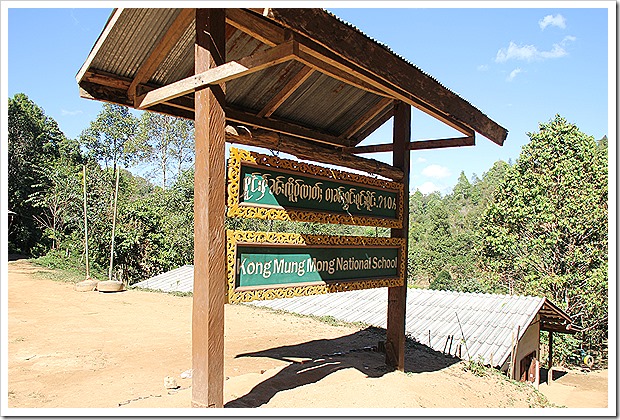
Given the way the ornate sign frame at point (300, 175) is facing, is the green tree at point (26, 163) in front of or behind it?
behind

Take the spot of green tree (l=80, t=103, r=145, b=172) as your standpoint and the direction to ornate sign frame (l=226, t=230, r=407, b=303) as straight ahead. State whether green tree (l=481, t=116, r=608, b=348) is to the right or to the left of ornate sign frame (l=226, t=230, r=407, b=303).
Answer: left

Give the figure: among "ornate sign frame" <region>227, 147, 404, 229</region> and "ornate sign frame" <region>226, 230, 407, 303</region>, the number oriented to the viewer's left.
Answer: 0

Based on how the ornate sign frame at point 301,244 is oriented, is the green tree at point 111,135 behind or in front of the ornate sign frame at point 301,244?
behind
